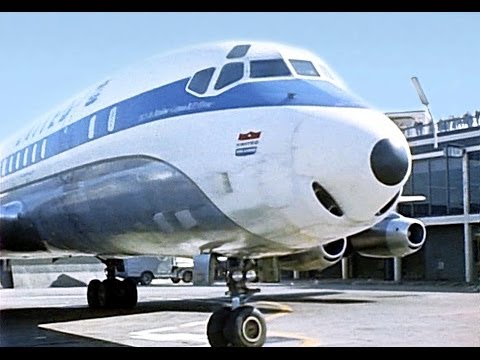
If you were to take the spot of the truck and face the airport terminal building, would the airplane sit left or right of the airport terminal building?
right

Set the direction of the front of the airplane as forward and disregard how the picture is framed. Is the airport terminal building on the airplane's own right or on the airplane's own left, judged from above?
on the airplane's own left

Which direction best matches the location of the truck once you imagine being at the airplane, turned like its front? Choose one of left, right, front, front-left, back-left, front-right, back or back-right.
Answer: back-left

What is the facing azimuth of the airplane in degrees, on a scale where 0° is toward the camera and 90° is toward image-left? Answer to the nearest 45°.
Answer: approximately 315°
